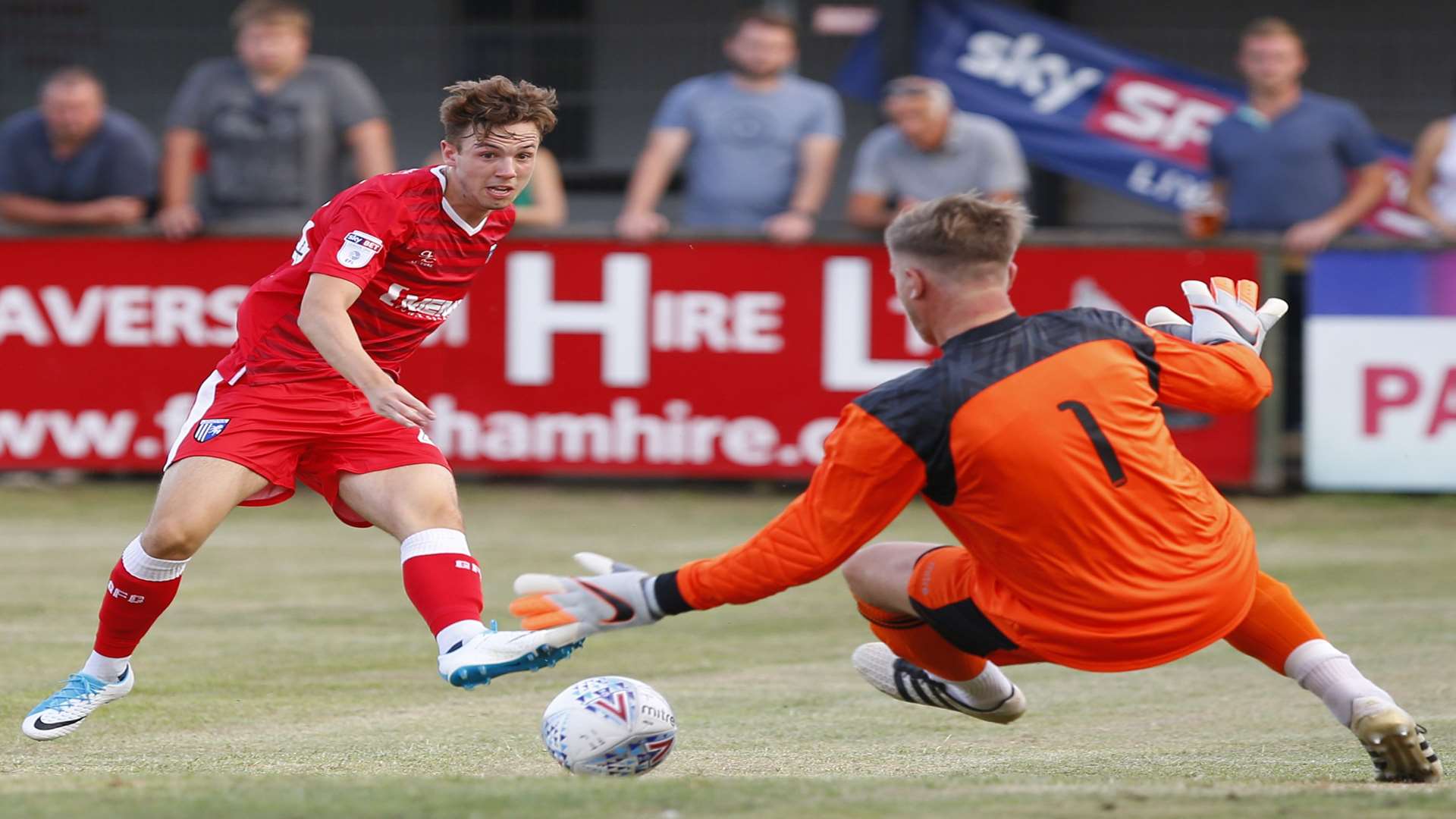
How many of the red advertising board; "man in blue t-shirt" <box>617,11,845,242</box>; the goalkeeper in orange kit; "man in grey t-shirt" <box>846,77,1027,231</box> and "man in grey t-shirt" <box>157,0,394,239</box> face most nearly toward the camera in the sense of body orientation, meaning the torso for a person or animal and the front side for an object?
4

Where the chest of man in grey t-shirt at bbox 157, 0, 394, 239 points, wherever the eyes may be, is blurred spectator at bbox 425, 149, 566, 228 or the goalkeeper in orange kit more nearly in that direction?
the goalkeeper in orange kit

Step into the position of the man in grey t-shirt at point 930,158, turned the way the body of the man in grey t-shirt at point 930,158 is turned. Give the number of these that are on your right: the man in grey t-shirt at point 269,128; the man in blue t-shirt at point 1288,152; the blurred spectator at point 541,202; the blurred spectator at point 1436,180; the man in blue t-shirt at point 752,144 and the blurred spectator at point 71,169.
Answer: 4

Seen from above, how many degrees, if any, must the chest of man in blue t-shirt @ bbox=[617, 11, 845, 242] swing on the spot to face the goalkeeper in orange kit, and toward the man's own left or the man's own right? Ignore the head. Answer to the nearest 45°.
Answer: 0° — they already face them

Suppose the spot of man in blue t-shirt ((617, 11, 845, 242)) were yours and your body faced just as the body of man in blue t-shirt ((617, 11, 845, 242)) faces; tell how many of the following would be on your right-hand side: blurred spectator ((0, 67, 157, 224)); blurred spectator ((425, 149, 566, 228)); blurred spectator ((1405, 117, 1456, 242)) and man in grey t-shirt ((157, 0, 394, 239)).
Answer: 3

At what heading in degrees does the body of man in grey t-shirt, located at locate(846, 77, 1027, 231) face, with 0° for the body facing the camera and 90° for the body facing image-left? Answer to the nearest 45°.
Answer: approximately 0°

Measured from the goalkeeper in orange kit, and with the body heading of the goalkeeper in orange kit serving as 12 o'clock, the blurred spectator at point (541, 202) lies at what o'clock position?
The blurred spectator is roughly at 1 o'clock from the goalkeeper in orange kit.

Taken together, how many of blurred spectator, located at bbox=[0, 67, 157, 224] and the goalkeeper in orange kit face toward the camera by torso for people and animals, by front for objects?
1

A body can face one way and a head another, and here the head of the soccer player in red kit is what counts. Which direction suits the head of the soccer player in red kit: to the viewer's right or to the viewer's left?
to the viewer's right

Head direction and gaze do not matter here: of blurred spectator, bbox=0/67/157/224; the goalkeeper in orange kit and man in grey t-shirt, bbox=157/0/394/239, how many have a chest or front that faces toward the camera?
2

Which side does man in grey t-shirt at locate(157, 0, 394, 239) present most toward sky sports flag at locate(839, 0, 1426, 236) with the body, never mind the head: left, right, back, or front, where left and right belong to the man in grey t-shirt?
left

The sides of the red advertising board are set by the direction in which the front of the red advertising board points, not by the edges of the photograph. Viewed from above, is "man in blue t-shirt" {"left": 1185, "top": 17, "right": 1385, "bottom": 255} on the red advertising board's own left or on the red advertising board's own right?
on the red advertising board's own left

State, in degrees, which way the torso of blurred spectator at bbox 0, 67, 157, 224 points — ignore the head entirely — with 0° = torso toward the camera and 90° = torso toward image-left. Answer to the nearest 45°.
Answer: approximately 0°
